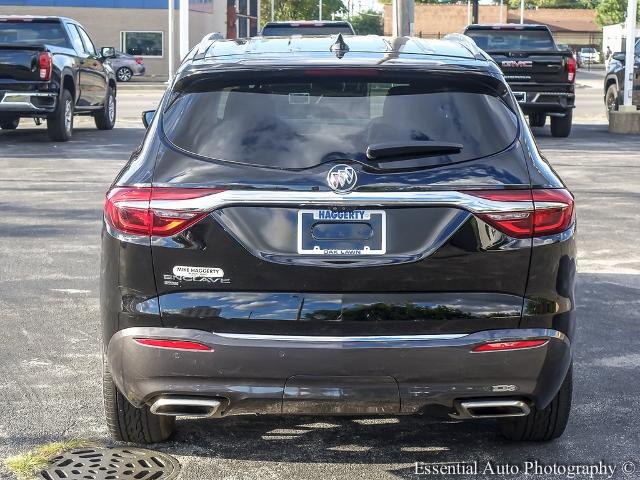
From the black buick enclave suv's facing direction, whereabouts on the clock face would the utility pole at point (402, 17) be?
The utility pole is roughly at 12 o'clock from the black buick enclave suv.

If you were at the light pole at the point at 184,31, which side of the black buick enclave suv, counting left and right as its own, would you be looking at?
front

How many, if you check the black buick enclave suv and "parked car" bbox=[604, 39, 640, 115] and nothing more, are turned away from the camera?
1

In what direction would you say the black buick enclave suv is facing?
away from the camera

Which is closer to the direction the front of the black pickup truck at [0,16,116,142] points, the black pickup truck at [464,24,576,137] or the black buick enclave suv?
the black pickup truck

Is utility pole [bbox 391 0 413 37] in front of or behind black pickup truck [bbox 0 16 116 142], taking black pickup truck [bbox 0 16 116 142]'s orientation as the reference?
in front

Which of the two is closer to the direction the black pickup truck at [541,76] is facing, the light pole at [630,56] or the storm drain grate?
the light pole

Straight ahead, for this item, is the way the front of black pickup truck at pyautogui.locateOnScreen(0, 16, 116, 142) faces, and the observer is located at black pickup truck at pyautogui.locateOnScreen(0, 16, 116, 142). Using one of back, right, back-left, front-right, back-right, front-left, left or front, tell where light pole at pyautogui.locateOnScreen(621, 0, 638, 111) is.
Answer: front-right

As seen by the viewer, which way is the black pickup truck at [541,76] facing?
away from the camera

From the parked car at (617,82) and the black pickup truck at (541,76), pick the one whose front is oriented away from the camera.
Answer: the black pickup truck

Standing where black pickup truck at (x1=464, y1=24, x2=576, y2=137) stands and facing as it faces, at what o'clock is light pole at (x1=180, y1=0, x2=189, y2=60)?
The light pole is roughly at 10 o'clock from the black pickup truck.
